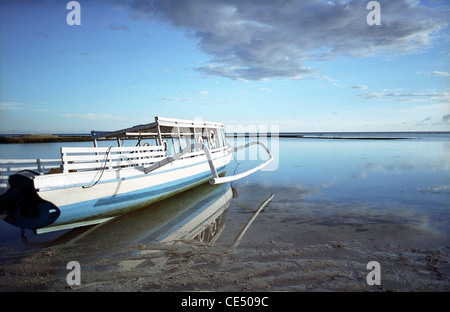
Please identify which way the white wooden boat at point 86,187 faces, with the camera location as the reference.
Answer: facing away from the viewer and to the right of the viewer
